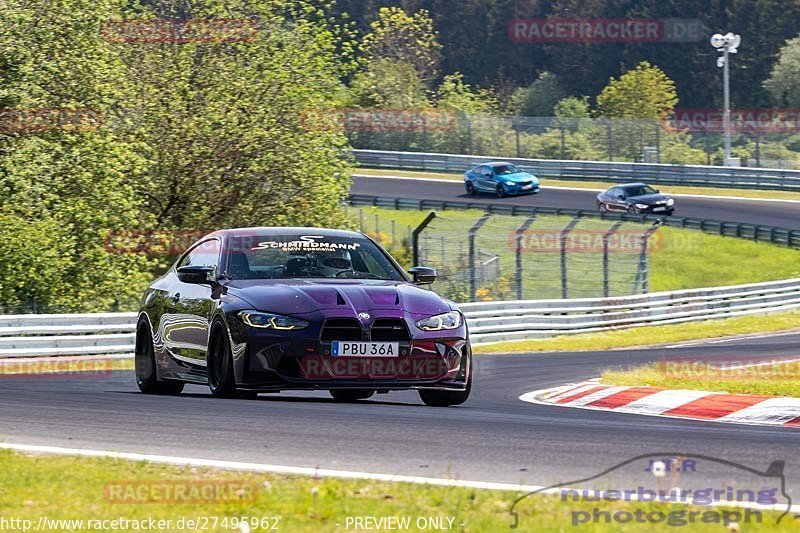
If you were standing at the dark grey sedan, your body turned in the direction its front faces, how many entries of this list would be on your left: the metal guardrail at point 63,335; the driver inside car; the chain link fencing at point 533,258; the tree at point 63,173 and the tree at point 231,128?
0

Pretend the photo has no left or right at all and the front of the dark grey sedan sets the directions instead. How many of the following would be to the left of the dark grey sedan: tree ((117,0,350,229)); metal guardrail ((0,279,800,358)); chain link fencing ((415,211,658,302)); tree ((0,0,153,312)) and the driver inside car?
0

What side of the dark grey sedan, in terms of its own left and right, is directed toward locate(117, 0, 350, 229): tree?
right

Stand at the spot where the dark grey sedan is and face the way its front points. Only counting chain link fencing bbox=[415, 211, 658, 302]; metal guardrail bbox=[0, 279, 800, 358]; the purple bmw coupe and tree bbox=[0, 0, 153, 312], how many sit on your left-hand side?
0

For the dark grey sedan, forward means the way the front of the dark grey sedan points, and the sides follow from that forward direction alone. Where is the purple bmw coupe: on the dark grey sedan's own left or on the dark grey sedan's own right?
on the dark grey sedan's own right

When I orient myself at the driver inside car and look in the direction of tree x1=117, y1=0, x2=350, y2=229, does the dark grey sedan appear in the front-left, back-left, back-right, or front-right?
front-right

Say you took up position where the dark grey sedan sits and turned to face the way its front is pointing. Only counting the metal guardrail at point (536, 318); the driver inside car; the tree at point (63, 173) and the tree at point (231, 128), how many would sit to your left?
0

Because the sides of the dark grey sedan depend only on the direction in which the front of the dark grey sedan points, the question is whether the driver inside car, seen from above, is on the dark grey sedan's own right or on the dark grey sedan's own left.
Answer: on the dark grey sedan's own right

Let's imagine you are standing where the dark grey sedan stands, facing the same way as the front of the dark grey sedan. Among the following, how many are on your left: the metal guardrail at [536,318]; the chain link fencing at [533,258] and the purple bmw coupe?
0

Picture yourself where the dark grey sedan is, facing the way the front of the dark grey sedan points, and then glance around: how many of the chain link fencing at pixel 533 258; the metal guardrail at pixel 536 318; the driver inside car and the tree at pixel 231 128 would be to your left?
0

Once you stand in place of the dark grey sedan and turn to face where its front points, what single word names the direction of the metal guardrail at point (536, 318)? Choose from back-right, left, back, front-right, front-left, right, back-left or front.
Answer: front-right

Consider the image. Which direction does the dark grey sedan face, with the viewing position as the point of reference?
facing the viewer and to the right of the viewer

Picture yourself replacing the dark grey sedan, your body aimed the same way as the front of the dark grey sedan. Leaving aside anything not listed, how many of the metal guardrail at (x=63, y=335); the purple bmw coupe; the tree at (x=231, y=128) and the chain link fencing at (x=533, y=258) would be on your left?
0

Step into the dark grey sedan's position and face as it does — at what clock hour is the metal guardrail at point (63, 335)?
The metal guardrail is roughly at 2 o'clock from the dark grey sedan.

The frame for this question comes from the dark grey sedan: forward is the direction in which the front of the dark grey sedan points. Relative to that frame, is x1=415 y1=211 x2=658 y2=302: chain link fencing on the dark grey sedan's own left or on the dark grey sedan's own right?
on the dark grey sedan's own right

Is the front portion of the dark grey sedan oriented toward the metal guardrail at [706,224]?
yes

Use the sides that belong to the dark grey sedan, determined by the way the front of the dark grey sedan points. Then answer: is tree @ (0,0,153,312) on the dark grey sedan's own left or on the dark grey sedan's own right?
on the dark grey sedan's own right
